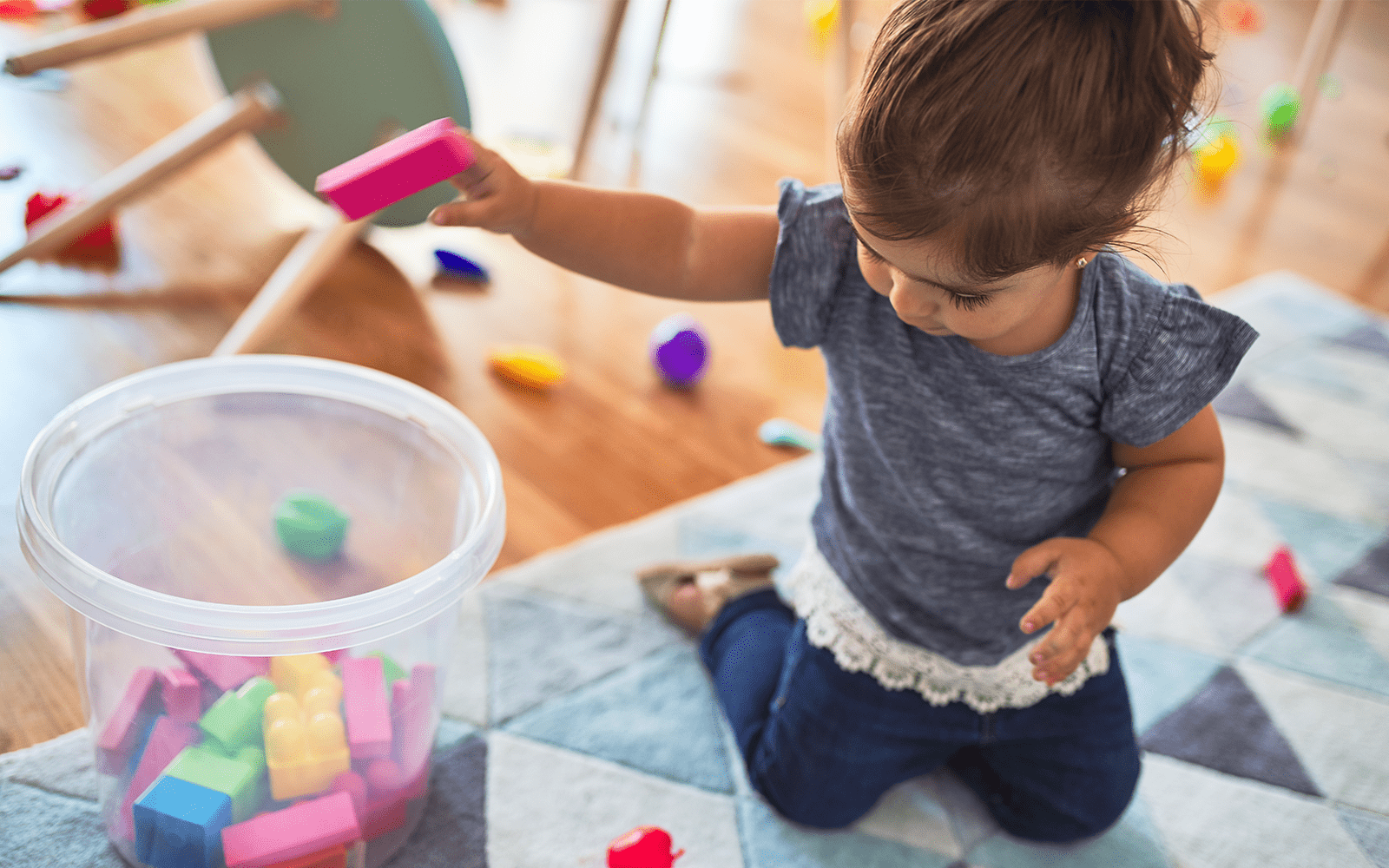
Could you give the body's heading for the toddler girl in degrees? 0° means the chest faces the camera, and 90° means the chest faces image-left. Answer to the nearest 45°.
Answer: approximately 0°

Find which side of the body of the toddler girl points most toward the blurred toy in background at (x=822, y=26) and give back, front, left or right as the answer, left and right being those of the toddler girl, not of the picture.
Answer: back
